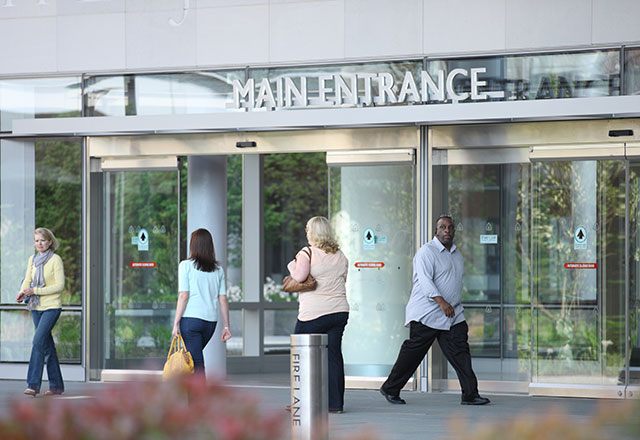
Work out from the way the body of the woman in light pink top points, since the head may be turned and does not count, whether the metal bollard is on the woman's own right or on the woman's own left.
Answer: on the woman's own left

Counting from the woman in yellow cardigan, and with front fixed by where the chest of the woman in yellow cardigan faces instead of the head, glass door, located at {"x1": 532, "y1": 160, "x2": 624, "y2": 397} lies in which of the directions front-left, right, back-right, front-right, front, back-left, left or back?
back-left

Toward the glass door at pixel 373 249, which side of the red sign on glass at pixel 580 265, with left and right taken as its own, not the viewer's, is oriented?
right

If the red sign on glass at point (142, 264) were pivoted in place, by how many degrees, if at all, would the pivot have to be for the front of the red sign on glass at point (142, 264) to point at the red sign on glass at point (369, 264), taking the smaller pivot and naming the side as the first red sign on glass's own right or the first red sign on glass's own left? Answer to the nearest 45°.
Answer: approximately 45° to the first red sign on glass's own left

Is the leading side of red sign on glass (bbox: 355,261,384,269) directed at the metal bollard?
yes

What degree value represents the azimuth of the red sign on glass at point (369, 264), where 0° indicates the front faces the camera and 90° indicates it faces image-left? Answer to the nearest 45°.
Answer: approximately 0°

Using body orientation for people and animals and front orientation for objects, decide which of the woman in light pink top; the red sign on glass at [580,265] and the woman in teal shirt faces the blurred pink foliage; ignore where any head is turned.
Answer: the red sign on glass

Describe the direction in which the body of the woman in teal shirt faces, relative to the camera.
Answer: away from the camera

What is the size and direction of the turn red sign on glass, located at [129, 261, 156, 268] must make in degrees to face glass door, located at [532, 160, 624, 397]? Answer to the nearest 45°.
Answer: approximately 45° to its left

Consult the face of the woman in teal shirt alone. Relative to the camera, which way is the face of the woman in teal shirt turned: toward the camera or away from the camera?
away from the camera
